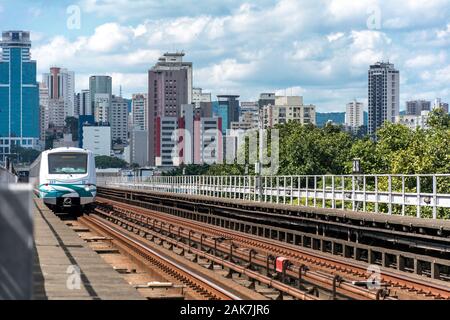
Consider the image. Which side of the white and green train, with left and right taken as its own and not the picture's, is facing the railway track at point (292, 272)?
front

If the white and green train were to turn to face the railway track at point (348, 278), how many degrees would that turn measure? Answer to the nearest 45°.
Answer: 0° — it already faces it

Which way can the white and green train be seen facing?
toward the camera

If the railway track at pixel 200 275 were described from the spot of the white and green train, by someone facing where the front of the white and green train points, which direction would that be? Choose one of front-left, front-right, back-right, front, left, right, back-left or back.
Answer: front
